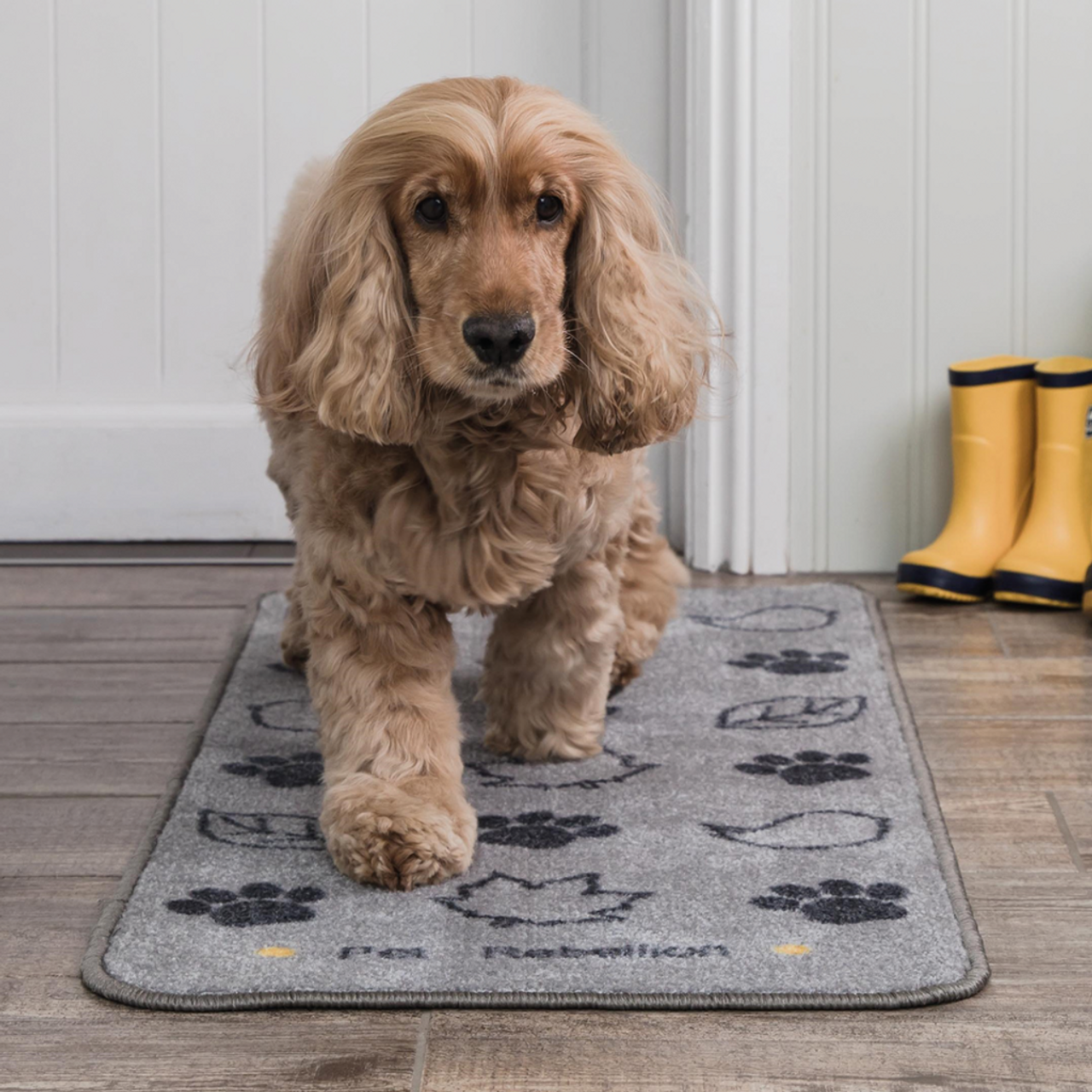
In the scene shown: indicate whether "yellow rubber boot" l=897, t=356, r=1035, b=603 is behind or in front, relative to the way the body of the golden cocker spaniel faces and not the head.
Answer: behind

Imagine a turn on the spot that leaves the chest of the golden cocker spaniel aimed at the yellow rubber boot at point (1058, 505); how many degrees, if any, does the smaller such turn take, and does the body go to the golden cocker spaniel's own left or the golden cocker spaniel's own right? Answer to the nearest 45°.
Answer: approximately 135° to the golden cocker spaniel's own left

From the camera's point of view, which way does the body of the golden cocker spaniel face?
toward the camera
